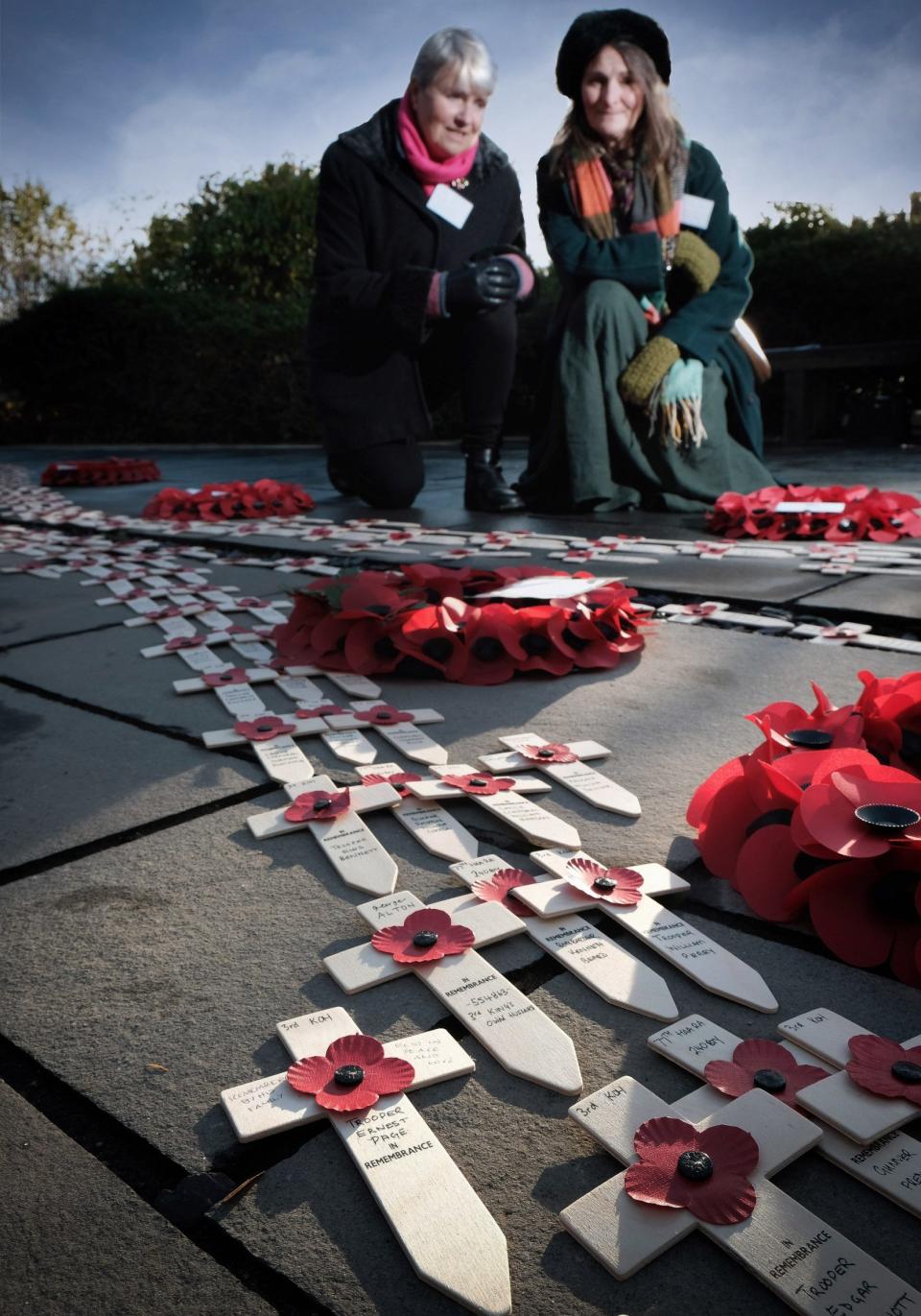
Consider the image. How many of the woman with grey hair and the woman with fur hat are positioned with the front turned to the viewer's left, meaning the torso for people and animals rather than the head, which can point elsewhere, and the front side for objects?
0

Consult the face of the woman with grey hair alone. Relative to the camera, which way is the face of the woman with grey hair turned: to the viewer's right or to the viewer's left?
to the viewer's right

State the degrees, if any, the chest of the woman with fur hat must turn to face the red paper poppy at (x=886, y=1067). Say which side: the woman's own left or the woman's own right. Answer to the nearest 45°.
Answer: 0° — they already face it

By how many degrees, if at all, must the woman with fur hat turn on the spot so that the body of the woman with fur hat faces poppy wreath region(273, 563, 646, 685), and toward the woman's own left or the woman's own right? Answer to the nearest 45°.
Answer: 0° — they already face it

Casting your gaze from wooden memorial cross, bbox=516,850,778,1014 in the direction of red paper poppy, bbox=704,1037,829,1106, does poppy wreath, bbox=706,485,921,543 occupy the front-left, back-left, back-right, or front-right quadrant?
back-left

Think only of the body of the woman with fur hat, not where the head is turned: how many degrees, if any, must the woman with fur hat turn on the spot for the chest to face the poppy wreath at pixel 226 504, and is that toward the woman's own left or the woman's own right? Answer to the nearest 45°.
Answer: approximately 90° to the woman's own right

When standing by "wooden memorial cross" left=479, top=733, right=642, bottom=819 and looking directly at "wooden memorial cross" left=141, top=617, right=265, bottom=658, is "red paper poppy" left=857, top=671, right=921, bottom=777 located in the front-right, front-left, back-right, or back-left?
back-right

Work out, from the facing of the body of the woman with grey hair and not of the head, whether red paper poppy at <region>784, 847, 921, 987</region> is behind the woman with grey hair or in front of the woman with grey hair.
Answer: in front

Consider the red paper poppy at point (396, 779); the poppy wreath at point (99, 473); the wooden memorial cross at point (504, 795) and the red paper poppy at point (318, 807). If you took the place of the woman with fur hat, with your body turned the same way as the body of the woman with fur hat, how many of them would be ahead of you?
3

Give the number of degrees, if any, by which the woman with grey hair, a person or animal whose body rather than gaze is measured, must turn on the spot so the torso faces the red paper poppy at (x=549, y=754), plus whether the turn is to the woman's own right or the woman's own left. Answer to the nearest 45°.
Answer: approximately 45° to the woman's own right

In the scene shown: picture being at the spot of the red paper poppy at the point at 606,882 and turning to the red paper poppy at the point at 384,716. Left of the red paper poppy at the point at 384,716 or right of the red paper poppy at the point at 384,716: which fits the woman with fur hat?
right

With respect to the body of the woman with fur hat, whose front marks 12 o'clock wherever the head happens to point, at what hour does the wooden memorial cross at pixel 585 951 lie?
The wooden memorial cross is roughly at 12 o'clock from the woman with fur hat.

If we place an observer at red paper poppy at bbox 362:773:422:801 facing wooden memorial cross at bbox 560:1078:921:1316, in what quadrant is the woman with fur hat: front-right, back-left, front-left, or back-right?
back-left

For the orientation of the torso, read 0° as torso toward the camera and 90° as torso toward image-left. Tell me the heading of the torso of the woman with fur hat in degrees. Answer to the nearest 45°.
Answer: approximately 0°

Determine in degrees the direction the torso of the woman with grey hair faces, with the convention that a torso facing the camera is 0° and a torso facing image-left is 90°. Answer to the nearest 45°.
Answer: approximately 315°
